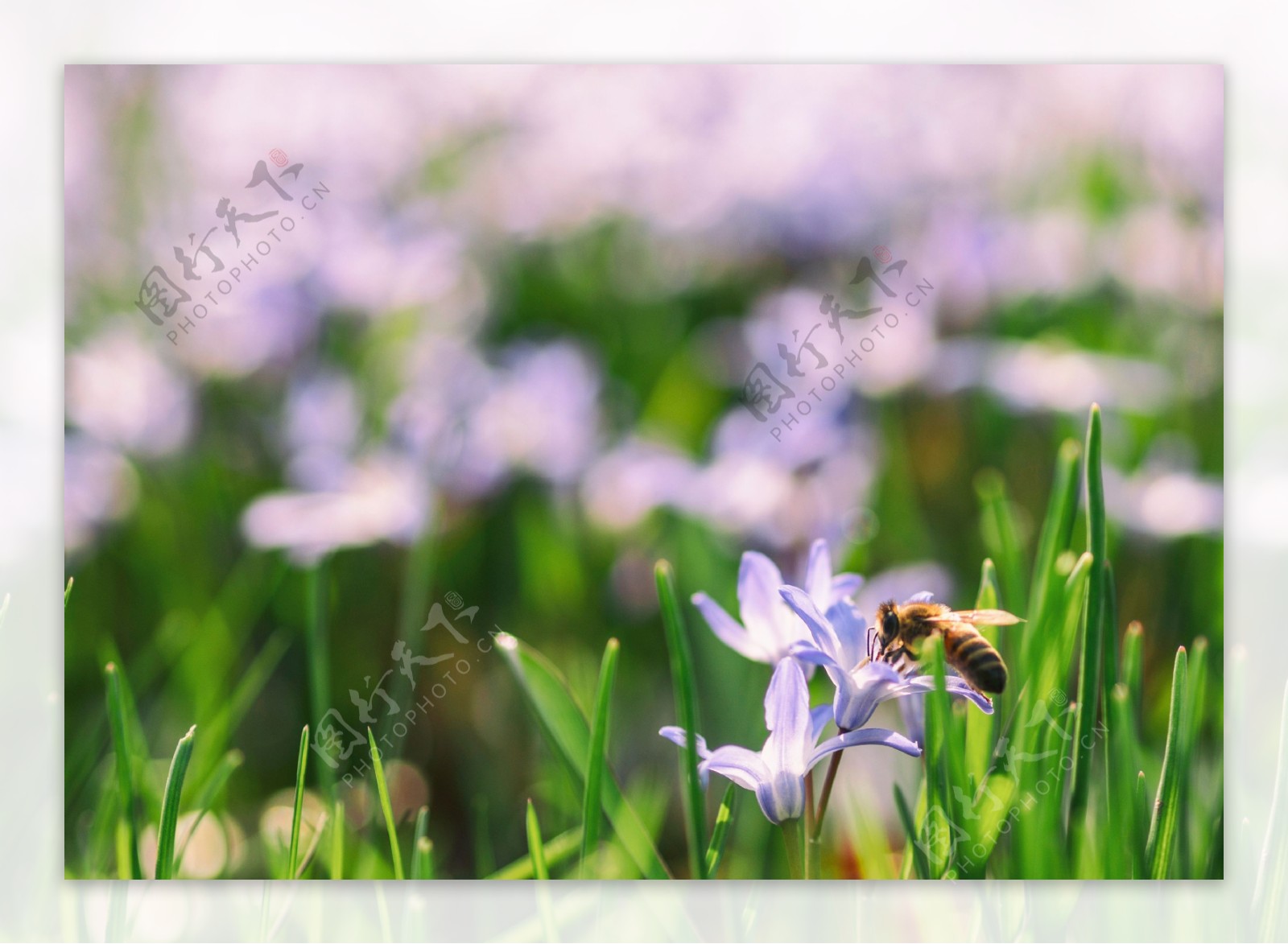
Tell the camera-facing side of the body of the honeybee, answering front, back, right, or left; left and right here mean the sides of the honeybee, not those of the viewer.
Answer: left
